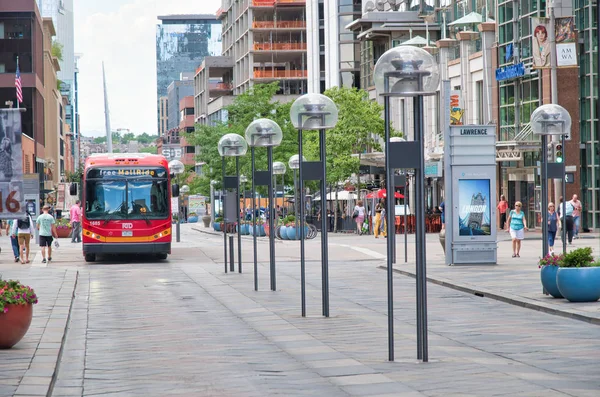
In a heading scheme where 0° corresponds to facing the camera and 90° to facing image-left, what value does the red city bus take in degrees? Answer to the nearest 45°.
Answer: approximately 0°

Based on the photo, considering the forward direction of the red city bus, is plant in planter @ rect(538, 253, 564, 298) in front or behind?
in front

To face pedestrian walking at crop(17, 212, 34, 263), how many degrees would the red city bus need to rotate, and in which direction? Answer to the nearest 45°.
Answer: approximately 90° to its right

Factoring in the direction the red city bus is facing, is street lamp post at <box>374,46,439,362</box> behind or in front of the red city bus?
in front
